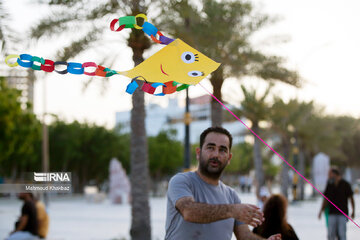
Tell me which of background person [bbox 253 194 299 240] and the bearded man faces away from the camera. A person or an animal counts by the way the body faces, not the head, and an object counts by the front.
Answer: the background person

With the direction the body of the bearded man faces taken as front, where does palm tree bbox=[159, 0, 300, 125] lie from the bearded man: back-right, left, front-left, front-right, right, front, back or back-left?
back-left

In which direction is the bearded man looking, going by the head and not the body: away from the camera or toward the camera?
toward the camera

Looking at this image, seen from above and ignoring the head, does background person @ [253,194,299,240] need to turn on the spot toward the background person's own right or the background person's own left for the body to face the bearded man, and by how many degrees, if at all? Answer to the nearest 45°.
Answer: approximately 180°

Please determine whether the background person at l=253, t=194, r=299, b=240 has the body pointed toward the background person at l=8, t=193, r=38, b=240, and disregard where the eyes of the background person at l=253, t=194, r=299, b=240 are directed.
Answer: no

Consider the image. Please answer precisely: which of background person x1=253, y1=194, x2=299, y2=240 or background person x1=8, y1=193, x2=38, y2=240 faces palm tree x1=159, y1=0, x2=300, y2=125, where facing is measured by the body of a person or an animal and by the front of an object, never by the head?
background person x1=253, y1=194, x2=299, y2=240

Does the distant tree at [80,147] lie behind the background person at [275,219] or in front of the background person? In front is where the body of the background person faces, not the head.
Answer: in front

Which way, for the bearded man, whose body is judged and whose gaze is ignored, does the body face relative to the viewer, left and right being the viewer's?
facing the viewer and to the right of the viewer

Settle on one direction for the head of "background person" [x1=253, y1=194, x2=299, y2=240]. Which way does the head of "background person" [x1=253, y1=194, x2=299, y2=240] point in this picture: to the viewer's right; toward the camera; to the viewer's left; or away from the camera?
away from the camera

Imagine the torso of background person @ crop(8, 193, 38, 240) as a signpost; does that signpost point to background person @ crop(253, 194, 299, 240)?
no

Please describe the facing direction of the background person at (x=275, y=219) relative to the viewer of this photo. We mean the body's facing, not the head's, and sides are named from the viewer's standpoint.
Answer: facing away from the viewer

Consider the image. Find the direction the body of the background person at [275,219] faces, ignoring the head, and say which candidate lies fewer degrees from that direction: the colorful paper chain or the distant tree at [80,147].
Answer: the distant tree

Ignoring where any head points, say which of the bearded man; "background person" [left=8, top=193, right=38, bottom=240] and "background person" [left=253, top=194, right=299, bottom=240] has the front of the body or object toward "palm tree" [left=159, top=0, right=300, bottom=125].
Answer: "background person" [left=253, top=194, right=299, bottom=240]
